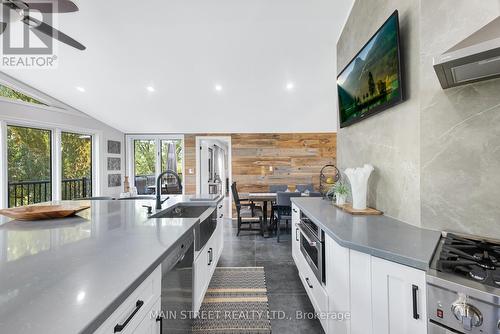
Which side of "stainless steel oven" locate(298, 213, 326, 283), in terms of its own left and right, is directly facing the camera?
left

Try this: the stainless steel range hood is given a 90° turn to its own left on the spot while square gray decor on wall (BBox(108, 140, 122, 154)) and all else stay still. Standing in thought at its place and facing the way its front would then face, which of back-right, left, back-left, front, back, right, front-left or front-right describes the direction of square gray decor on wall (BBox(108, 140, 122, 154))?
back-right

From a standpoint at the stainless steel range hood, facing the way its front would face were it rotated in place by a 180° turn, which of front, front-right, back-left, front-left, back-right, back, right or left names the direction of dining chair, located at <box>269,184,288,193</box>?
left

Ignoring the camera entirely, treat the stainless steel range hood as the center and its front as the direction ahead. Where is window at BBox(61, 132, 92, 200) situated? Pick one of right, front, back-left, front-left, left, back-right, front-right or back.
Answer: front-right

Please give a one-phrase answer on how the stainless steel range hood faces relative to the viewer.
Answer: facing the viewer and to the left of the viewer

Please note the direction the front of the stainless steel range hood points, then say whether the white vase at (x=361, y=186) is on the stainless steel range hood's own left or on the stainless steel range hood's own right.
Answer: on the stainless steel range hood's own right

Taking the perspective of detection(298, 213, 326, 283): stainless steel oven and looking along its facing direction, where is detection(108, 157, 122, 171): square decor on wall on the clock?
The square decor on wall is roughly at 1 o'clock from the stainless steel oven.

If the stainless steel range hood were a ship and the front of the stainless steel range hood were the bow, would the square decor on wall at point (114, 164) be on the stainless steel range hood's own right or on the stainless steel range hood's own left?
on the stainless steel range hood's own right

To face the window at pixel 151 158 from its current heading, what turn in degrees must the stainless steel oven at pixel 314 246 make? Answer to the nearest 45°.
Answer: approximately 45° to its right

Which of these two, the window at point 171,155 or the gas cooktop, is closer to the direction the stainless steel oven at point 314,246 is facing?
the window

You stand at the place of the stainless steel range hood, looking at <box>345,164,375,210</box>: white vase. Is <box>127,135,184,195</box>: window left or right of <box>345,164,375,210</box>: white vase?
left

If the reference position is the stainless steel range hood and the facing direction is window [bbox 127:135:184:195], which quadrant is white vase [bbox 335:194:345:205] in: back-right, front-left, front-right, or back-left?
front-right

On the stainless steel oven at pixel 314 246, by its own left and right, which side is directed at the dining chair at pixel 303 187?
right

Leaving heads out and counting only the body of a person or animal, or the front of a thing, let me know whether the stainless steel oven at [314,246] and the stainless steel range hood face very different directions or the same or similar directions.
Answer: same or similar directions

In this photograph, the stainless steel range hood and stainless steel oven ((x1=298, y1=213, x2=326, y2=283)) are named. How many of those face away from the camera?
0
